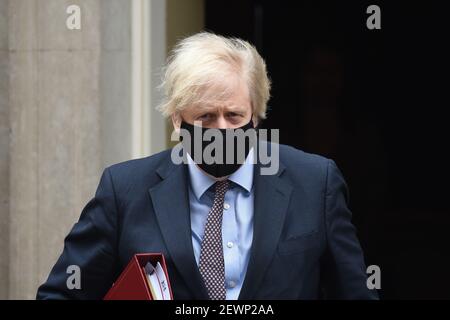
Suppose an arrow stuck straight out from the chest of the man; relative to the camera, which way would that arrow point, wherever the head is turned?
toward the camera

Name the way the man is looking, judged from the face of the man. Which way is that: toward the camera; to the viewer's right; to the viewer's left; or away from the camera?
toward the camera
